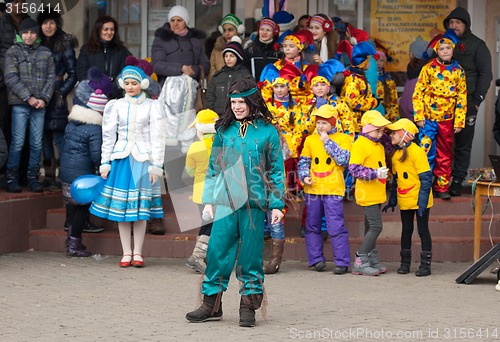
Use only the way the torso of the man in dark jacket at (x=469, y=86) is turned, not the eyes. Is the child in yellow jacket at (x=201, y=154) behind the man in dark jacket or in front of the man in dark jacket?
in front

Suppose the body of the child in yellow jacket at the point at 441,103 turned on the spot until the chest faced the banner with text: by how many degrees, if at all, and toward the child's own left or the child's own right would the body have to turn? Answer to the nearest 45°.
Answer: approximately 180°

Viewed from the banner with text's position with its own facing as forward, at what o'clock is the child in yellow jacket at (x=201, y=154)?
The child in yellow jacket is roughly at 1 o'clock from the banner with text.

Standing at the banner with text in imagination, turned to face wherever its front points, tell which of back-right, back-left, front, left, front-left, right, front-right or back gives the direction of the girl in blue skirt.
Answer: front-right

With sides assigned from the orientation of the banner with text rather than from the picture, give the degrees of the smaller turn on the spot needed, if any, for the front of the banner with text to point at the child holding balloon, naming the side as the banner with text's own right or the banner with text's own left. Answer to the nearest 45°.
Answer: approximately 45° to the banner with text's own right

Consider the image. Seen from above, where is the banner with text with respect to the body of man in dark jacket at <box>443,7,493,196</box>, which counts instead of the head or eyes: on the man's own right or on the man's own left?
on the man's own right

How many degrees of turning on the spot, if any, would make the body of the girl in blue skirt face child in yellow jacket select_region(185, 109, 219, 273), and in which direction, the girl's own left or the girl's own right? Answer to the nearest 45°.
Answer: approximately 45° to the girl's own left

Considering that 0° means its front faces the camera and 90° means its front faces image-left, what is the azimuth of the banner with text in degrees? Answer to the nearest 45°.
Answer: approximately 0°

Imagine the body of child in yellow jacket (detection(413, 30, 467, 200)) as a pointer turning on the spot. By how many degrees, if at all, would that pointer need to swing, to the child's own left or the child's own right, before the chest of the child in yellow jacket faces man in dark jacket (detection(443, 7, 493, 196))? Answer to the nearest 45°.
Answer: approximately 135° to the child's own left
